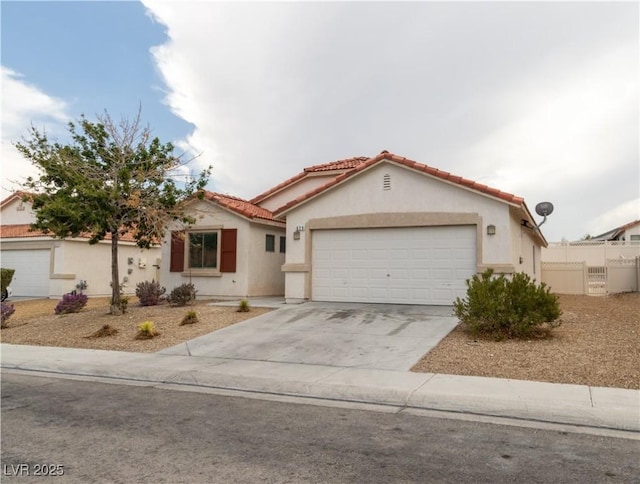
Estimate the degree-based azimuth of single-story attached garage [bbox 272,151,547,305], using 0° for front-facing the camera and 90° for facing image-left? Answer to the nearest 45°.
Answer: approximately 0°

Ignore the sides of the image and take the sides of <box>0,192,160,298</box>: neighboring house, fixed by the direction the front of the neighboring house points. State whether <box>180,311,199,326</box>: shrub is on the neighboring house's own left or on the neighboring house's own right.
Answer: on the neighboring house's own left

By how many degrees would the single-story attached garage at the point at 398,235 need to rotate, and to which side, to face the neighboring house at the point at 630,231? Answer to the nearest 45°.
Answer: approximately 135° to its left

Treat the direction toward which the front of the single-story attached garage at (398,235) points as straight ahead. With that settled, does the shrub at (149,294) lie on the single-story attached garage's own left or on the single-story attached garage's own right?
on the single-story attached garage's own right

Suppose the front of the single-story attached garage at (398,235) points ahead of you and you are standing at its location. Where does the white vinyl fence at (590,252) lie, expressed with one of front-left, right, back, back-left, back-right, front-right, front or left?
back-left

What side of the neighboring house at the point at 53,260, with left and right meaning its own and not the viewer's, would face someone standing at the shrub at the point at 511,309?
left

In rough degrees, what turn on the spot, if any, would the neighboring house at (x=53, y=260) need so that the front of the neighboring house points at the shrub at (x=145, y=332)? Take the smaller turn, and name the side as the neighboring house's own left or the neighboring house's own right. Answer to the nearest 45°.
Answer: approximately 45° to the neighboring house's own left

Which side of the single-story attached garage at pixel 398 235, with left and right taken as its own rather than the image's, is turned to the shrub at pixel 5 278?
right

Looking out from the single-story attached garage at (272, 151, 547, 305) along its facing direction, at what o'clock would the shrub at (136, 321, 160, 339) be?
The shrub is roughly at 2 o'clock from the single-story attached garage.

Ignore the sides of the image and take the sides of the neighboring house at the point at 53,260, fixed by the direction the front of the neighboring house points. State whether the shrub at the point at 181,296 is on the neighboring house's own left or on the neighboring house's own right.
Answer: on the neighboring house's own left

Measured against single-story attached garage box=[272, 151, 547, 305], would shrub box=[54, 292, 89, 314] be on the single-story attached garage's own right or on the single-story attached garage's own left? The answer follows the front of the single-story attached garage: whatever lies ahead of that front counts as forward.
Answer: on the single-story attached garage's own right

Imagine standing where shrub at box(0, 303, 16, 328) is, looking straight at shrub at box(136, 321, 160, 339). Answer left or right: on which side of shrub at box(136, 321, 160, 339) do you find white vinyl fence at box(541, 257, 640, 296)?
left

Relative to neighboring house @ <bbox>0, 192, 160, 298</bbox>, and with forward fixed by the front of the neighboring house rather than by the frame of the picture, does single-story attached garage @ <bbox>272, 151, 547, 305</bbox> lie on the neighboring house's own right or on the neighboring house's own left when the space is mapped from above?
on the neighboring house's own left

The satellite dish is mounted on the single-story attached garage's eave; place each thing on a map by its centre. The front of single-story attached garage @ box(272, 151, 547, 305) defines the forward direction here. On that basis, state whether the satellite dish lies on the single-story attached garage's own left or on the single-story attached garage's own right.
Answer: on the single-story attached garage's own left
